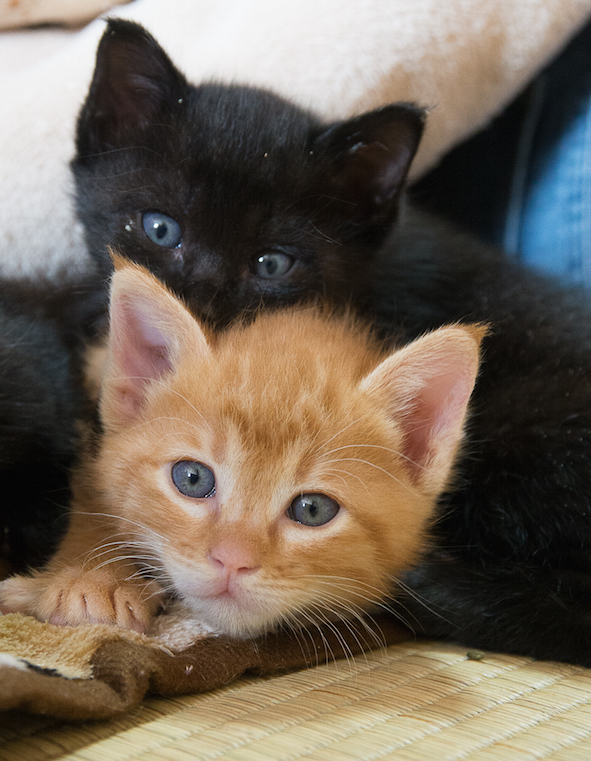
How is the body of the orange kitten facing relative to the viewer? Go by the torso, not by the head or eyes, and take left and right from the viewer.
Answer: facing the viewer

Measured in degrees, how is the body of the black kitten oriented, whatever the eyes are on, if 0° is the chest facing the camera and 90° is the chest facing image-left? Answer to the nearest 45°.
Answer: approximately 45°
